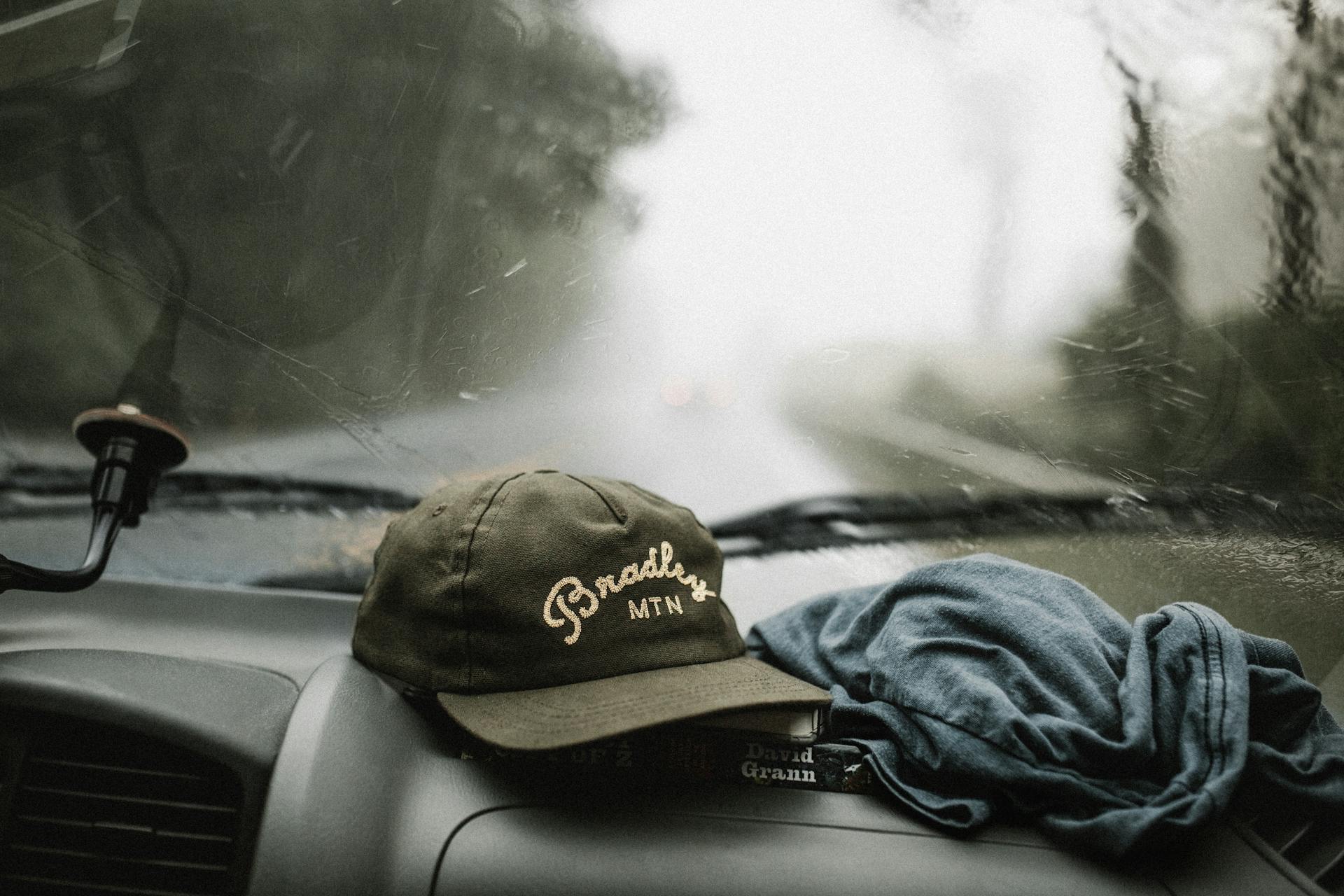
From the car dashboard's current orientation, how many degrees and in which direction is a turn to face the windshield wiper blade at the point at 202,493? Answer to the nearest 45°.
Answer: approximately 135° to its right

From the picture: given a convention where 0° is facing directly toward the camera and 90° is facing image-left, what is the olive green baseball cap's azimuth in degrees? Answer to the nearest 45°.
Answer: approximately 315°

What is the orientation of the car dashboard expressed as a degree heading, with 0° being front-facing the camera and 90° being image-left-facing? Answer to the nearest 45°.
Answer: approximately 0°
